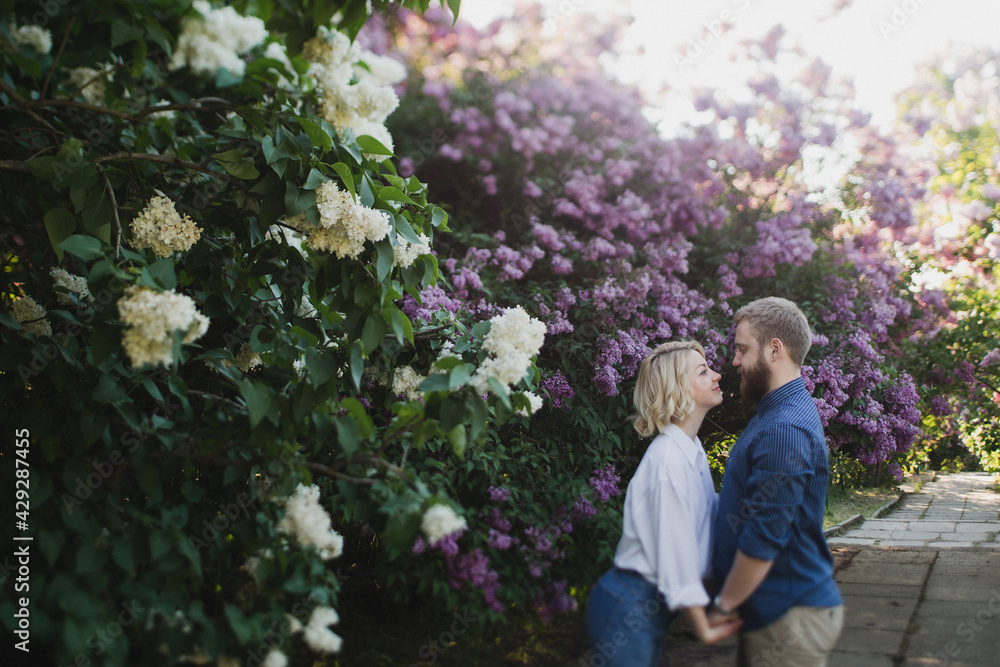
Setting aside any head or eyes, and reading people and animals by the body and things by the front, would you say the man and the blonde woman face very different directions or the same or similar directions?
very different directions

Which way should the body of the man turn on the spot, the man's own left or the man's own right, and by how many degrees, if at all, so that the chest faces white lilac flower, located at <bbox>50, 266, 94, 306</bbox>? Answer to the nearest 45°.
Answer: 0° — they already face it

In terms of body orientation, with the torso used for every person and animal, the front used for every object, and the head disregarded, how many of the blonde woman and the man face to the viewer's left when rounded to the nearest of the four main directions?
1

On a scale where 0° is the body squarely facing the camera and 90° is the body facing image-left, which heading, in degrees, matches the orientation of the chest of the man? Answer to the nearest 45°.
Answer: approximately 90°

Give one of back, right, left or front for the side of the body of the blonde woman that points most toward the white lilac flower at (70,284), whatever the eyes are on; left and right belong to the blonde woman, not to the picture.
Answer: back

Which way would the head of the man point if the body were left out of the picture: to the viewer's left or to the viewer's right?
to the viewer's left

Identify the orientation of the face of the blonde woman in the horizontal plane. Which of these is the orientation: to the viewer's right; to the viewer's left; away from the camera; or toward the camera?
to the viewer's right

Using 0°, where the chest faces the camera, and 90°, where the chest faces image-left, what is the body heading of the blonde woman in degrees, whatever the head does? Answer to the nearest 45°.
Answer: approximately 270°
